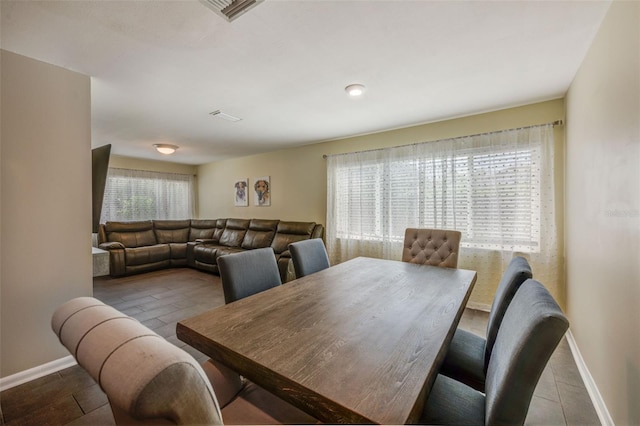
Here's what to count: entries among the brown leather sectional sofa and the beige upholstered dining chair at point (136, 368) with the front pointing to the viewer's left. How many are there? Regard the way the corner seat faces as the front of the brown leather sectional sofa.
0

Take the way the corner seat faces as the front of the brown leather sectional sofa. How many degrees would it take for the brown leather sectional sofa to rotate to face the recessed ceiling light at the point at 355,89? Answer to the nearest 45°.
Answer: approximately 45° to its left

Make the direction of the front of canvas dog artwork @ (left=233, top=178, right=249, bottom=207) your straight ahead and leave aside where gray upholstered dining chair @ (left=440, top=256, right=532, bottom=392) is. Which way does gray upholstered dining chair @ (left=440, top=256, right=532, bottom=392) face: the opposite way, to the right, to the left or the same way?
to the right

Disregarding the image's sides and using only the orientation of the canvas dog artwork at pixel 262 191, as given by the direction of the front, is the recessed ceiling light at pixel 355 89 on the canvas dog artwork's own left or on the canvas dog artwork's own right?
on the canvas dog artwork's own left

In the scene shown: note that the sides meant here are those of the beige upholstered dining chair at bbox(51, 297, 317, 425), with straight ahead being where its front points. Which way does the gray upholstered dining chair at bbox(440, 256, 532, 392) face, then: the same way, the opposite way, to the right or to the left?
to the left

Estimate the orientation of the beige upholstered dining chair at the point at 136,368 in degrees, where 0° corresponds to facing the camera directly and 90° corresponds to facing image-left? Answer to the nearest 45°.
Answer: approximately 225°

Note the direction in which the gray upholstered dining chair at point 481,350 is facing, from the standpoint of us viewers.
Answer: facing to the left of the viewer

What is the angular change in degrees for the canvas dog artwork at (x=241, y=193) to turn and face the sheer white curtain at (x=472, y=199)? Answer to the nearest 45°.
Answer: approximately 90° to its left

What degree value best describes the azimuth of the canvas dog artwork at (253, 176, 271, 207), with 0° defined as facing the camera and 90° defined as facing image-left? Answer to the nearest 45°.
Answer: approximately 45°

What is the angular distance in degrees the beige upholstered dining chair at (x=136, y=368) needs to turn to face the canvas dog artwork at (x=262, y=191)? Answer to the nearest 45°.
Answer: approximately 45° to its left

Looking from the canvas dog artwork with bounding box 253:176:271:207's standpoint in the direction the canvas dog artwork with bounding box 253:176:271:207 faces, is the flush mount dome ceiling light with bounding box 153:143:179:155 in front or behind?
in front

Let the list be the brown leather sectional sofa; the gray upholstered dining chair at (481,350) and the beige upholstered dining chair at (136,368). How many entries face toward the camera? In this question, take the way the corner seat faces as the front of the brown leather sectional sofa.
1

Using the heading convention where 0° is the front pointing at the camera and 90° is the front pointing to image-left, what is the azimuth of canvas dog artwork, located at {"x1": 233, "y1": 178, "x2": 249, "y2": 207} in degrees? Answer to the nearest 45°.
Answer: approximately 45°

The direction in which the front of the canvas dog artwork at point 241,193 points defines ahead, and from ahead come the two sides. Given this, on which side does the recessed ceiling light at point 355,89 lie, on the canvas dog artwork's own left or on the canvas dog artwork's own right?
on the canvas dog artwork's own left
